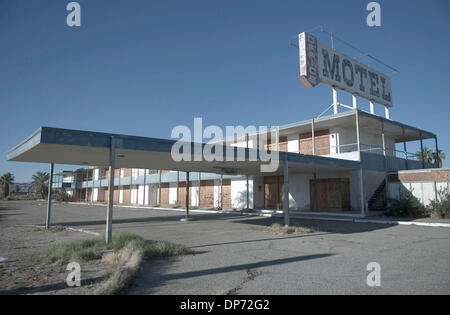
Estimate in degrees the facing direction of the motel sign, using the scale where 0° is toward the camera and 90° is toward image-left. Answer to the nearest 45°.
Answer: approximately 315°

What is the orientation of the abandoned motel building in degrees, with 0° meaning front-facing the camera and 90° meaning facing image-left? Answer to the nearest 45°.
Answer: approximately 45°
